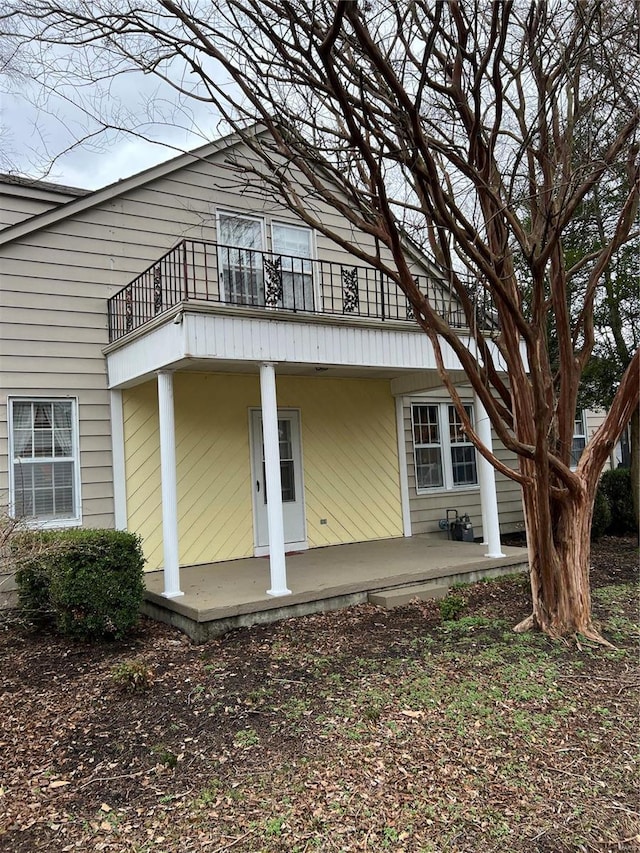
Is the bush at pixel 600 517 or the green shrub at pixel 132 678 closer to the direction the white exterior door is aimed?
the green shrub

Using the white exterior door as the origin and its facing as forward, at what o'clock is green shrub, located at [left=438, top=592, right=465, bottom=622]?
The green shrub is roughly at 11 o'clock from the white exterior door.

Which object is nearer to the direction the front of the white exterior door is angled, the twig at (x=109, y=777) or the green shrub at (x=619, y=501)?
the twig

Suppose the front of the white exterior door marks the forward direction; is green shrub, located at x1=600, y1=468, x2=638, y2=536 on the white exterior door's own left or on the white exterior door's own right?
on the white exterior door's own left

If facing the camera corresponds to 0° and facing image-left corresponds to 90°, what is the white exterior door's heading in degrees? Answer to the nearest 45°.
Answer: approximately 0°

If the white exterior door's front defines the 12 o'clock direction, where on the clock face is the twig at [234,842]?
The twig is roughly at 12 o'clock from the white exterior door.

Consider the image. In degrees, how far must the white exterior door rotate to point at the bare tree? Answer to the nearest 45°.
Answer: approximately 45° to its left

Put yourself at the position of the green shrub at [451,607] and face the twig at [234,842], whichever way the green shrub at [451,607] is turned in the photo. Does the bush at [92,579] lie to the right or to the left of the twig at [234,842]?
right
